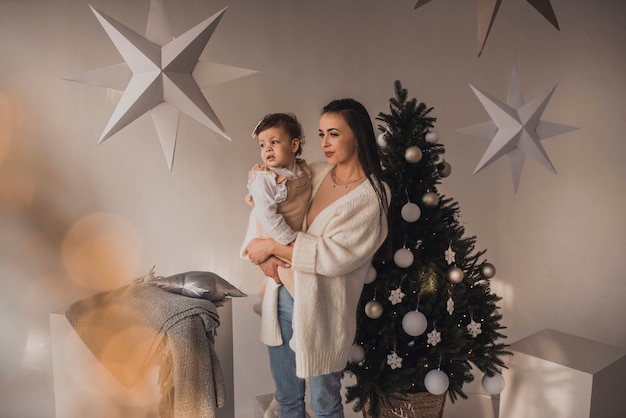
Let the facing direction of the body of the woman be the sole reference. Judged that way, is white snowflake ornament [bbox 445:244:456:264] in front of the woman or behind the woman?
behind

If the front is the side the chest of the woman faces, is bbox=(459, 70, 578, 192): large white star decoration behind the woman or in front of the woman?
behind

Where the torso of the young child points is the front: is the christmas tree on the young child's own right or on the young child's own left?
on the young child's own left

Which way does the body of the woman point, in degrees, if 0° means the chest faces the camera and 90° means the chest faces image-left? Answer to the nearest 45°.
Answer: approximately 45°
